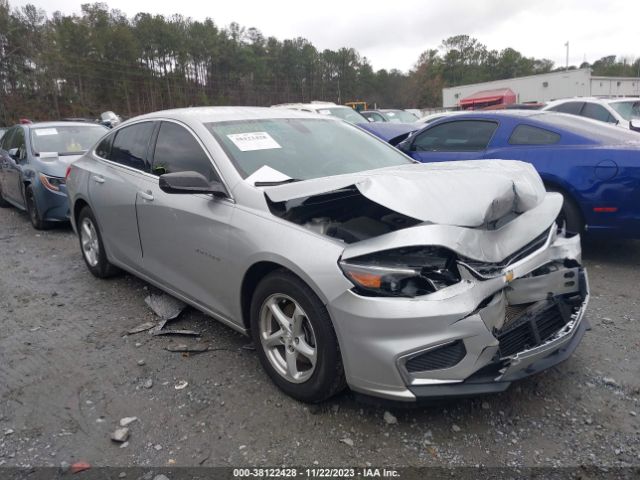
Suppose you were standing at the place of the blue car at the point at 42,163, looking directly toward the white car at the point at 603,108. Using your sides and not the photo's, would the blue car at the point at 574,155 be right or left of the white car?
right

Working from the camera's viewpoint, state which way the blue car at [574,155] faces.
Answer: facing away from the viewer and to the left of the viewer

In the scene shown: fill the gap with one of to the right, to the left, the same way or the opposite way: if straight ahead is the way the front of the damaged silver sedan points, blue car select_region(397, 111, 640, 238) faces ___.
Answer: the opposite way

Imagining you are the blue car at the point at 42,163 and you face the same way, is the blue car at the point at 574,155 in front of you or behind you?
in front

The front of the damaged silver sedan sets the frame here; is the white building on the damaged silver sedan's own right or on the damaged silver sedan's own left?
on the damaged silver sedan's own left

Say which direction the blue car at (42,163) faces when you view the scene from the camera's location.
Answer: facing the viewer and to the right of the viewer

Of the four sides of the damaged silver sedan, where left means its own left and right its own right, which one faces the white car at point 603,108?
left

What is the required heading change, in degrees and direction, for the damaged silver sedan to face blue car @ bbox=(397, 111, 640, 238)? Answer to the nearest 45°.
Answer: approximately 90° to its left
